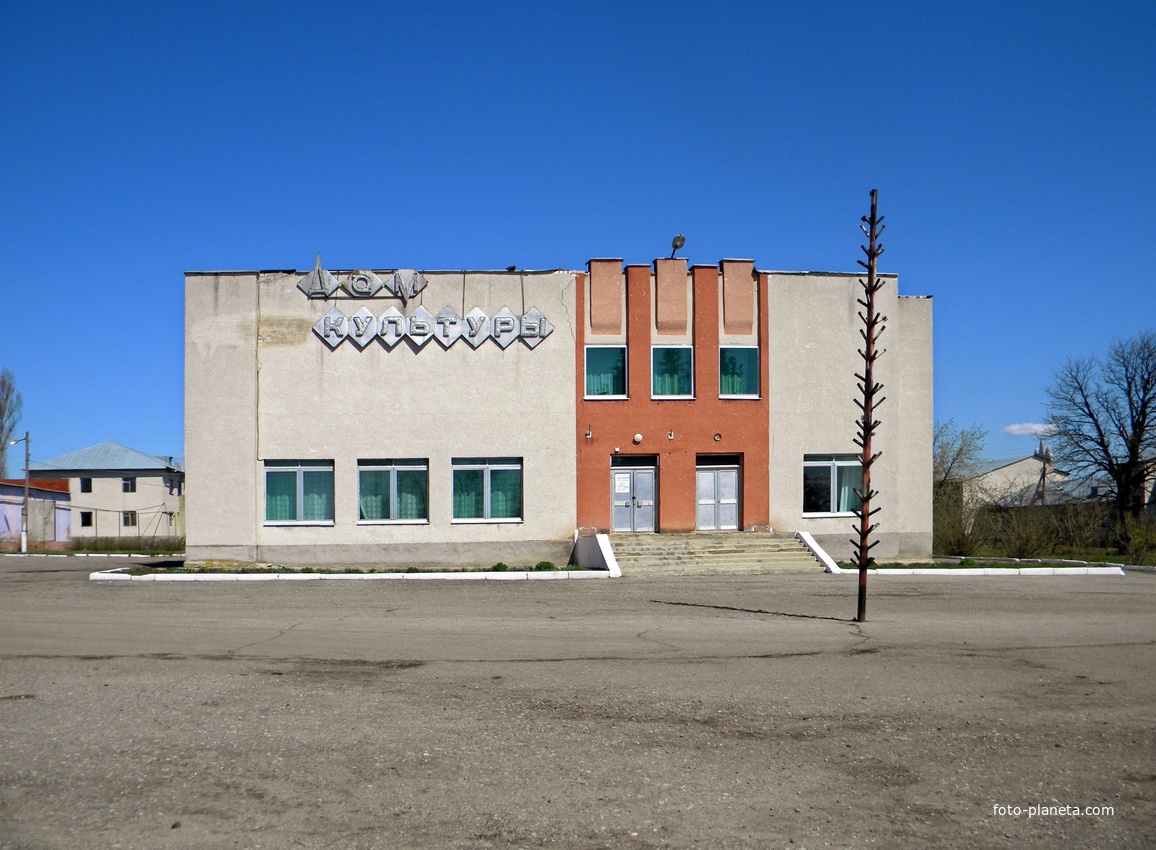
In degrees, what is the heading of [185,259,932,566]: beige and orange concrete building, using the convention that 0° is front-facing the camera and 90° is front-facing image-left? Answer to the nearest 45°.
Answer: approximately 0°

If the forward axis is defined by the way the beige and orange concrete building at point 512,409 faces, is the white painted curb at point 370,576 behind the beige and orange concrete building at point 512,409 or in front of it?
in front
